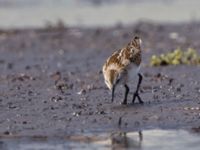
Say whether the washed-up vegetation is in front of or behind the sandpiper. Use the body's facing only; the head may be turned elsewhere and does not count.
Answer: behind

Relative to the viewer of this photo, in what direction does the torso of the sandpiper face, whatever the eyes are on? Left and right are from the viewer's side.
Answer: facing the viewer and to the left of the viewer
